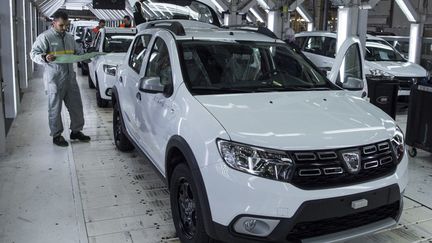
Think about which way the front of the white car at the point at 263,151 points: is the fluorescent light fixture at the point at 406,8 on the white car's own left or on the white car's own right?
on the white car's own left

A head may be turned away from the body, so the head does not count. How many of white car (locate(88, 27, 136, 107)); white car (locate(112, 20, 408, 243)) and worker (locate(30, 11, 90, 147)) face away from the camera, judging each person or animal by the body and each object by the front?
0

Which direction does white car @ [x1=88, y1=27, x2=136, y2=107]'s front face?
toward the camera

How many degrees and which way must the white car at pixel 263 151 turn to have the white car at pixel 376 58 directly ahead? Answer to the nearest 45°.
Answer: approximately 135° to its left

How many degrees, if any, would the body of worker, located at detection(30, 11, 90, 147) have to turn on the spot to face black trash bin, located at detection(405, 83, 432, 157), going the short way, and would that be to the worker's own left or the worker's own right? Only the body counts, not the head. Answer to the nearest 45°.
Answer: approximately 45° to the worker's own left

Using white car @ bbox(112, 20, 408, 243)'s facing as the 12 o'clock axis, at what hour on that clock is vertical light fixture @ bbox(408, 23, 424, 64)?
The vertical light fixture is roughly at 8 o'clock from the white car.

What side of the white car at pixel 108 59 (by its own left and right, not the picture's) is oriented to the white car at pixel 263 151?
front

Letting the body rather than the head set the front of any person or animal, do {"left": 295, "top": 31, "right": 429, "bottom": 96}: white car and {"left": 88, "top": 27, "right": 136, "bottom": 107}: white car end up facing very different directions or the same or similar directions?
same or similar directions

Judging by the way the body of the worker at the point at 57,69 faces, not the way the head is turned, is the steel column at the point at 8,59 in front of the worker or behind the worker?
behind

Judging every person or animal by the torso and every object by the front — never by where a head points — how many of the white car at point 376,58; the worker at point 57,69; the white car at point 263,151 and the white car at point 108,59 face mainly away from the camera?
0

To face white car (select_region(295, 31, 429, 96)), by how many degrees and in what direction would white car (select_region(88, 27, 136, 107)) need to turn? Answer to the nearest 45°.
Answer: approximately 90° to its left
